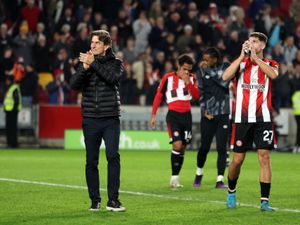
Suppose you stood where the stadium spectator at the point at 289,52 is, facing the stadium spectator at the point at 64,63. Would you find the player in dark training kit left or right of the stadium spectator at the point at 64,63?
left

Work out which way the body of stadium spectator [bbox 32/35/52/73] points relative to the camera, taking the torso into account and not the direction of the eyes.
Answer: toward the camera

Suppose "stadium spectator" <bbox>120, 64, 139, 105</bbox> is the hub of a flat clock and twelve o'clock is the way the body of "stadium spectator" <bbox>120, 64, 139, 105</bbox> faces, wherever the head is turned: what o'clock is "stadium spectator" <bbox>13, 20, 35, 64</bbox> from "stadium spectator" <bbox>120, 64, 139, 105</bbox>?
"stadium spectator" <bbox>13, 20, 35, 64</bbox> is roughly at 3 o'clock from "stadium spectator" <bbox>120, 64, 139, 105</bbox>.

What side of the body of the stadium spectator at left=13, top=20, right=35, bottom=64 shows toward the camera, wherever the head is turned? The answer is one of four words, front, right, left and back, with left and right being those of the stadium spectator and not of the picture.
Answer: front

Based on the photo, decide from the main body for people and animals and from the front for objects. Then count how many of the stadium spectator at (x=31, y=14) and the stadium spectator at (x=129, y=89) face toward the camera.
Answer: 2

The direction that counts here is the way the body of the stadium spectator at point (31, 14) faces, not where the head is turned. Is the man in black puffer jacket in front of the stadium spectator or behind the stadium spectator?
in front

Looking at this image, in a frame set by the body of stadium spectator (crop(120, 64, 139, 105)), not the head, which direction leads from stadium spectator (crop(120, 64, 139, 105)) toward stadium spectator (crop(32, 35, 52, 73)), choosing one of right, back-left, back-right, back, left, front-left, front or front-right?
right

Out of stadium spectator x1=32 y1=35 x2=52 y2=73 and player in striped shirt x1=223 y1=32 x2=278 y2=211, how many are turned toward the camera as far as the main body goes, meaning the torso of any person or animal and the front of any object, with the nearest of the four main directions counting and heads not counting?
2

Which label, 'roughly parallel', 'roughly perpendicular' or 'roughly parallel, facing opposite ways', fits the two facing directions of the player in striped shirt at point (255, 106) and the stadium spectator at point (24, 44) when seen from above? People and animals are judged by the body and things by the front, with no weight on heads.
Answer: roughly parallel

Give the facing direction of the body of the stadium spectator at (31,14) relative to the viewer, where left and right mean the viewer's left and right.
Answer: facing the viewer

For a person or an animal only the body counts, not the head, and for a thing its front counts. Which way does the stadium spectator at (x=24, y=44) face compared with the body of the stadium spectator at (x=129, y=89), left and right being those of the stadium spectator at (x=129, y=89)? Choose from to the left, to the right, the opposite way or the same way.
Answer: the same way
